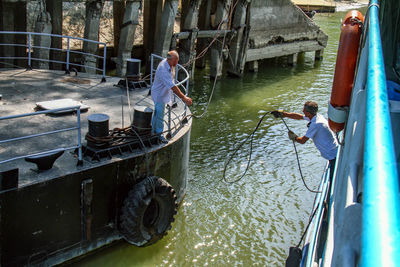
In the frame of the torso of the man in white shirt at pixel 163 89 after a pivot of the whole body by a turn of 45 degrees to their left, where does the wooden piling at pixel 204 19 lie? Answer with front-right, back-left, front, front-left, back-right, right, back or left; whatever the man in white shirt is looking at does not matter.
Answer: front-left

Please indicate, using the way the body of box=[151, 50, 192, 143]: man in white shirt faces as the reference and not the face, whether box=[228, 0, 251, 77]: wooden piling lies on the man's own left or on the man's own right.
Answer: on the man's own left

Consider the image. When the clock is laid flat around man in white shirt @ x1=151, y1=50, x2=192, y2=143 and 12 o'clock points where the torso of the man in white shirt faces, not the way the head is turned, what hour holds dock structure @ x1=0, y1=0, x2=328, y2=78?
The dock structure is roughly at 9 o'clock from the man in white shirt.

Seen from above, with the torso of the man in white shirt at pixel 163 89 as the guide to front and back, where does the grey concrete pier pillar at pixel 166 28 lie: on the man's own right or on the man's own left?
on the man's own left

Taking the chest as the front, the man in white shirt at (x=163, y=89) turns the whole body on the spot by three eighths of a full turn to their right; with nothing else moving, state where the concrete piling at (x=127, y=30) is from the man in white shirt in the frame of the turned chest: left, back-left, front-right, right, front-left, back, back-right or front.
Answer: back-right

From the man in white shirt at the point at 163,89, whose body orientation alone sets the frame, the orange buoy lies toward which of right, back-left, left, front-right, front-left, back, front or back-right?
front-right

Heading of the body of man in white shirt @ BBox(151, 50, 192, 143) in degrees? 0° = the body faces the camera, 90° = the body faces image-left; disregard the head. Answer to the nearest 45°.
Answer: approximately 270°

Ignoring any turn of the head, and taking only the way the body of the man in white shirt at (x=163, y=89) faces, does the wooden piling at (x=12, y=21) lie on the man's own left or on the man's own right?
on the man's own left

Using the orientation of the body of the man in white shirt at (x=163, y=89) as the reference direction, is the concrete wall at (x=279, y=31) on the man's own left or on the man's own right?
on the man's own left

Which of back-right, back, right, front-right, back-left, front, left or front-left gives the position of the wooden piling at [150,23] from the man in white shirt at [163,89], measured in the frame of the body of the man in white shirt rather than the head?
left

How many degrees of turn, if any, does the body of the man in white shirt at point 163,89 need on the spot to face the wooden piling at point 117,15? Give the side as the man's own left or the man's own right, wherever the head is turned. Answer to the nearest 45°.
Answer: approximately 90° to the man's own left

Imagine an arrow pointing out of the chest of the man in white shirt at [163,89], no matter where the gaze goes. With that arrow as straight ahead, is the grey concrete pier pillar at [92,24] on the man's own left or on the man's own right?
on the man's own left
